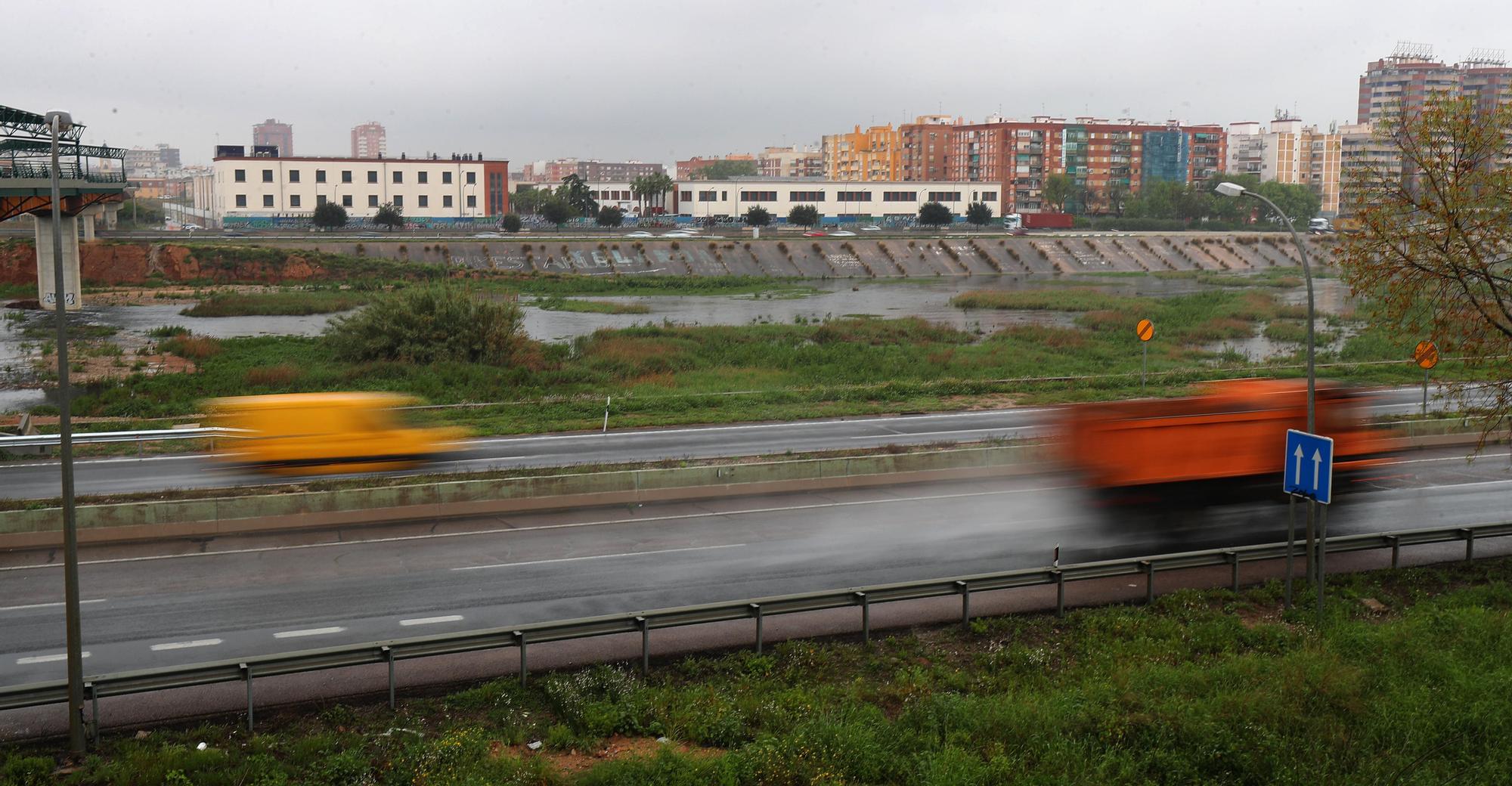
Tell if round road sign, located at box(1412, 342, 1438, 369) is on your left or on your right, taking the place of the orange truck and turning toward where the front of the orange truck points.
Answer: on your left

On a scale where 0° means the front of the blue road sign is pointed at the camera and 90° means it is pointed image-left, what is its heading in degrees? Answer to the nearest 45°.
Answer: approximately 45°

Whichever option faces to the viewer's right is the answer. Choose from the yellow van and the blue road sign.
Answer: the yellow van

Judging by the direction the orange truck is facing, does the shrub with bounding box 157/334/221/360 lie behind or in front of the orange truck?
behind

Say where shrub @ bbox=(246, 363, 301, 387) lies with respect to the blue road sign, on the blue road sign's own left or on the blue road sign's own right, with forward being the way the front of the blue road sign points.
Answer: on the blue road sign's own right

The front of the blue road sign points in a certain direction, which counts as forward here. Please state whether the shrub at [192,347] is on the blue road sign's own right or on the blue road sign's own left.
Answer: on the blue road sign's own right

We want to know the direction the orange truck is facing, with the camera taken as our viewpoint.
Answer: facing to the right of the viewer

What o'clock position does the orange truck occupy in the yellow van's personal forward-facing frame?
The orange truck is roughly at 1 o'clock from the yellow van.
